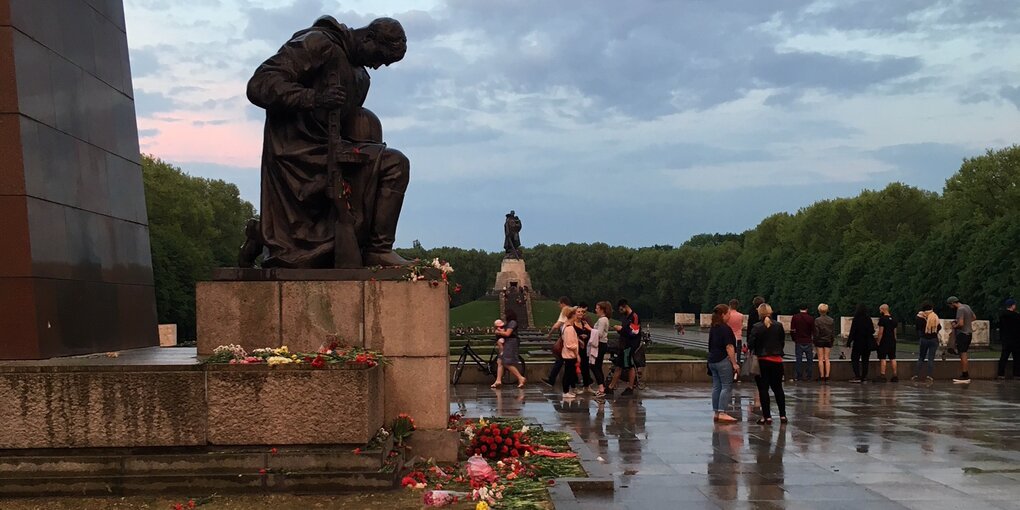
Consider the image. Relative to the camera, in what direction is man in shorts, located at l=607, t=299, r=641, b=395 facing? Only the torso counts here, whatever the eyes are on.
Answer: to the viewer's left

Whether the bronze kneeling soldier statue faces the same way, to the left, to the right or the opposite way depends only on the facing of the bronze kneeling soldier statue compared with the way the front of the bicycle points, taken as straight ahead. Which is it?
the opposite way

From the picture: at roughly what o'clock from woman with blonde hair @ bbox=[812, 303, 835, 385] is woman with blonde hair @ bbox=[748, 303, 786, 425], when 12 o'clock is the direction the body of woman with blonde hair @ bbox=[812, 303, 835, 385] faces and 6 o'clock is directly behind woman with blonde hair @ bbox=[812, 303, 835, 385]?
woman with blonde hair @ bbox=[748, 303, 786, 425] is roughly at 6 o'clock from woman with blonde hair @ bbox=[812, 303, 835, 385].

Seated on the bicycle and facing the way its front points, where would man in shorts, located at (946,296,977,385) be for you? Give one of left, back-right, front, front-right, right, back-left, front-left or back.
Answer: back

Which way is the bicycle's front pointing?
to the viewer's left

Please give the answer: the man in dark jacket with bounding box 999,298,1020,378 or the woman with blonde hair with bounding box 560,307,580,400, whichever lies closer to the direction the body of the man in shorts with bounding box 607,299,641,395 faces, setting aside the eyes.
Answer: the woman with blonde hair

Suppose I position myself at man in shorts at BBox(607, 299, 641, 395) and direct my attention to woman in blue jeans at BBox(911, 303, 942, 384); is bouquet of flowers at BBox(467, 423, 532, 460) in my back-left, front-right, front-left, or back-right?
back-right

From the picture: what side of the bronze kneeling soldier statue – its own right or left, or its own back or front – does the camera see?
right

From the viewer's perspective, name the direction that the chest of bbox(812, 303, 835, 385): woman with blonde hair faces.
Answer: away from the camera

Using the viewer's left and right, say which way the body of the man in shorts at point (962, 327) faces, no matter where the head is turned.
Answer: facing to the left of the viewer

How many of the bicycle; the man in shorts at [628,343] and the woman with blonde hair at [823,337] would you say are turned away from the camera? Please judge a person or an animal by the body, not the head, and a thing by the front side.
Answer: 1
